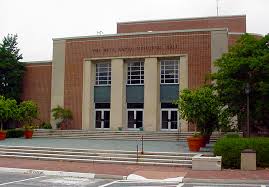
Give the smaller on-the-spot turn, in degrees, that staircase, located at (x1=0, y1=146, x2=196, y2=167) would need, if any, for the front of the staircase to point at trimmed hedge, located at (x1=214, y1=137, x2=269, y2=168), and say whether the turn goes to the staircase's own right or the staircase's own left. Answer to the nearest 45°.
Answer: approximately 45° to the staircase's own left

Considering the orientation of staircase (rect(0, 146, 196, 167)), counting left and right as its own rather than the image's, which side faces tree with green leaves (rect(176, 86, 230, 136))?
left

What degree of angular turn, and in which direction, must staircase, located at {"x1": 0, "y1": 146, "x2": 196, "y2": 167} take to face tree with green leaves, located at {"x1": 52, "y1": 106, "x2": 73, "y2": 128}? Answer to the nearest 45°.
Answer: approximately 180°

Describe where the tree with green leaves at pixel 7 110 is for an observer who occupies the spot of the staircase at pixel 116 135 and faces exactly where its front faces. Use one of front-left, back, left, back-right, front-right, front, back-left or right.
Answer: right

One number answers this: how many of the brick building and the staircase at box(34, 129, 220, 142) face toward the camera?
2

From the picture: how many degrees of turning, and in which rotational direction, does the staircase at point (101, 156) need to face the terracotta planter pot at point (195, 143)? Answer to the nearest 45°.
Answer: approximately 90° to its left

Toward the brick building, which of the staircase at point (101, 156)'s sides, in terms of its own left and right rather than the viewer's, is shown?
back

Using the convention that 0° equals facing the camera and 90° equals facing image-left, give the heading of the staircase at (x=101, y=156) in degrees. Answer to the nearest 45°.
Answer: approximately 0°

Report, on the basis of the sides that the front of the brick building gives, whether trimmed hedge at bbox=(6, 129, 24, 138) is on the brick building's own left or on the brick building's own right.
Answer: on the brick building's own right

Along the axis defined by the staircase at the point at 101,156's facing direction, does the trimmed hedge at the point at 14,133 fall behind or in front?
behind

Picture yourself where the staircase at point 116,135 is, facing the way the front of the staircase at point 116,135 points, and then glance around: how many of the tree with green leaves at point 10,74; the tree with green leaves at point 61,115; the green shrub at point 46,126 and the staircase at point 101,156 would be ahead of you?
1

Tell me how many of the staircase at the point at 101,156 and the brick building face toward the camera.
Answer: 2
